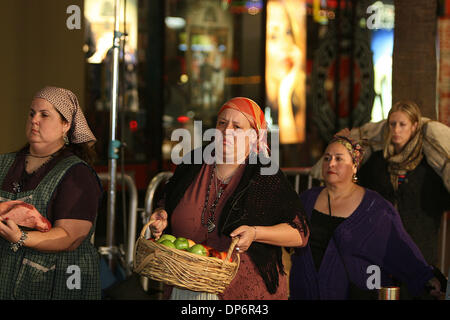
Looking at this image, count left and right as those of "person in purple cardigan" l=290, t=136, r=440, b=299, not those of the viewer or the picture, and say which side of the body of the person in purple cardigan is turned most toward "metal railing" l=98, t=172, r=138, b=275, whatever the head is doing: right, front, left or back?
right

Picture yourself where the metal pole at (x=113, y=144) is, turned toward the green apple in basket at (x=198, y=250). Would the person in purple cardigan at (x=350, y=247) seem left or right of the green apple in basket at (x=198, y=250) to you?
left

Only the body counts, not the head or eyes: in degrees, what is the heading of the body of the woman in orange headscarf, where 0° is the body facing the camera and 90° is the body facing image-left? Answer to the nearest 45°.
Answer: approximately 45°

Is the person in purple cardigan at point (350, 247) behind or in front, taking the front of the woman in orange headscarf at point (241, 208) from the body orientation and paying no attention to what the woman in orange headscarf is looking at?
behind
